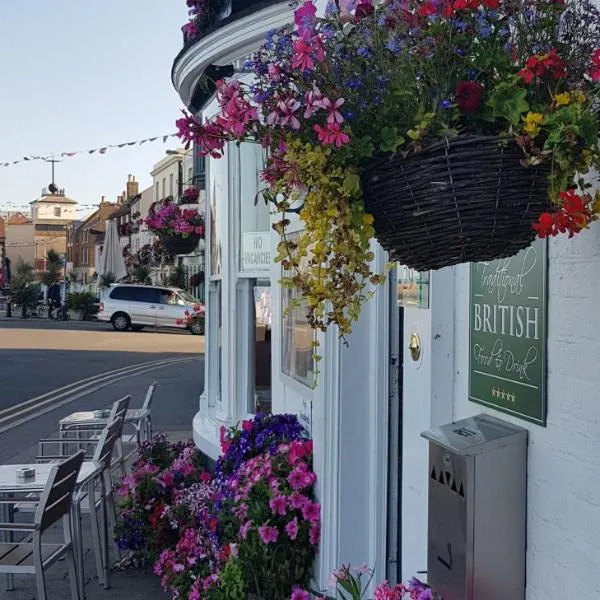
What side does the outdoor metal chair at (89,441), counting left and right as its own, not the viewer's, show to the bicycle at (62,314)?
right

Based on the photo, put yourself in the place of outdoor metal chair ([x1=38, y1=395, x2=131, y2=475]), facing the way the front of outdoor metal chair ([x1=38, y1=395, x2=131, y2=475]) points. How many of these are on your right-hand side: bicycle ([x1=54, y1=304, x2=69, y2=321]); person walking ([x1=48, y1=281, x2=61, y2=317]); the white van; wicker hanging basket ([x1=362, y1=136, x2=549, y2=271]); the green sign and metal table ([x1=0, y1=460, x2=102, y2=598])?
3

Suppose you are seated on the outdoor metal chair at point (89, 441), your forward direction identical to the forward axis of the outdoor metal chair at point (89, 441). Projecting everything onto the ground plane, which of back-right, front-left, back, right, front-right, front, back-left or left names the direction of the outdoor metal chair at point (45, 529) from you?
left

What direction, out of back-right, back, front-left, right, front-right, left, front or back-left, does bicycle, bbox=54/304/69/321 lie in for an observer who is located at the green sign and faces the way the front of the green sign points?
right

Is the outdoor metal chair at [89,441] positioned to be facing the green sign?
no

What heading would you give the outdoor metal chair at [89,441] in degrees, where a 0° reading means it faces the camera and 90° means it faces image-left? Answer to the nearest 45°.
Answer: approximately 90°

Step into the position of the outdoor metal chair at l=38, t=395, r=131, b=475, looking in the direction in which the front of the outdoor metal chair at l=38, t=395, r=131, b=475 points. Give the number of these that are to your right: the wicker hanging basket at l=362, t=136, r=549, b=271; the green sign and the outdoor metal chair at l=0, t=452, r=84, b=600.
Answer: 0

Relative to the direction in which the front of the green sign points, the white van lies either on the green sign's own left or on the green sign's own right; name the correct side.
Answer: on the green sign's own right

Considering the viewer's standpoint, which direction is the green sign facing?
facing the viewer and to the left of the viewer

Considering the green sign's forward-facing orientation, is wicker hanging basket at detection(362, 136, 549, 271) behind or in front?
in front

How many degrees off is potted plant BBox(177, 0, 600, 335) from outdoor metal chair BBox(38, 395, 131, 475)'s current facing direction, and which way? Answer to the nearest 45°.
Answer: approximately 90° to its left

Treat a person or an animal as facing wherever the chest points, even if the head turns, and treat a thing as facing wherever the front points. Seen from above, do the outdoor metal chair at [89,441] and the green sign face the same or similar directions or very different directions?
same or similar directions

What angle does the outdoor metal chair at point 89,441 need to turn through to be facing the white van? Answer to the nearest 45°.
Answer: approximately 90° to its right

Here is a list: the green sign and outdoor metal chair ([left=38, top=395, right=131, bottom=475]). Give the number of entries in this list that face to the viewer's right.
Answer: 0
